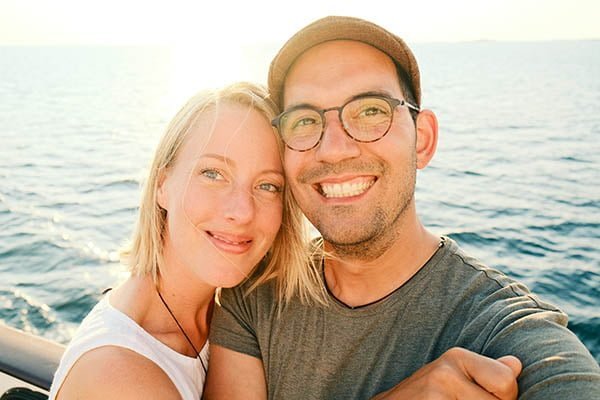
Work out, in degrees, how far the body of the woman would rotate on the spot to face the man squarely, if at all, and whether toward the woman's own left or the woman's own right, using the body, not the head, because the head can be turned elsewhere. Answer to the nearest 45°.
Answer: approximately 45° to the woman's own left

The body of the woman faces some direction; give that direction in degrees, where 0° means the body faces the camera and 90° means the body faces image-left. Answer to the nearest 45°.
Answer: approximately 315°
